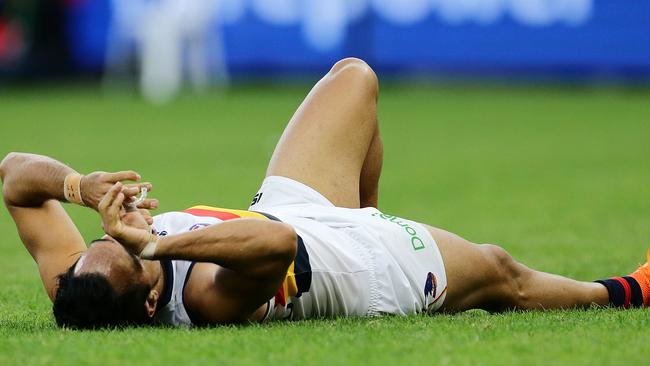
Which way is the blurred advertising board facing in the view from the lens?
facing the viewer

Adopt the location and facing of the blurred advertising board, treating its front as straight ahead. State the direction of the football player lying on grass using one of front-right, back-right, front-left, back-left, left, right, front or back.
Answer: front
